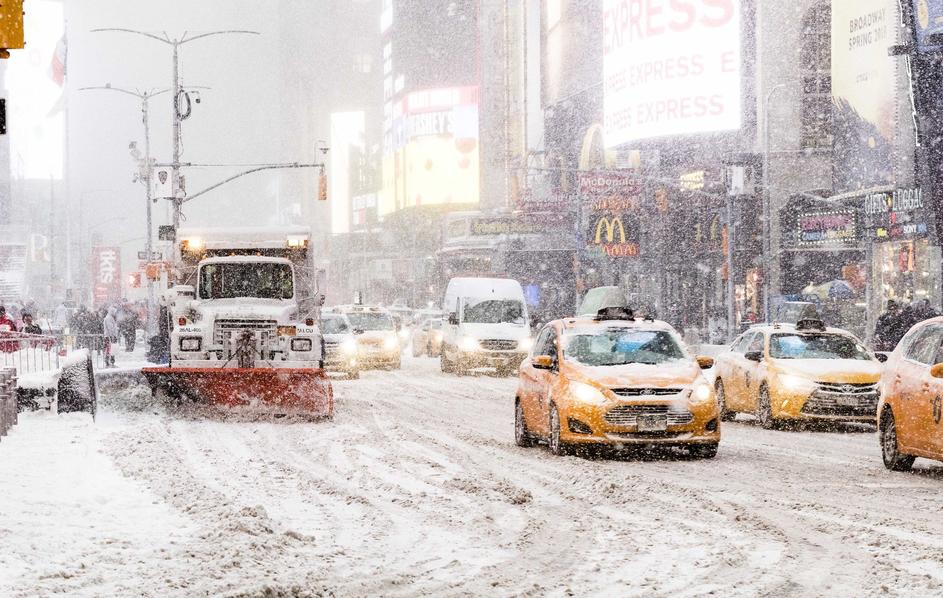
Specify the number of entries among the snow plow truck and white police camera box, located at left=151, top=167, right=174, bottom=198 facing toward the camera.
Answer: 2

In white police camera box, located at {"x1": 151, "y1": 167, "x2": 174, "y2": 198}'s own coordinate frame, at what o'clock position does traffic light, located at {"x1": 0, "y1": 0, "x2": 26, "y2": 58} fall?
The traffic light is roughly at 12 o'clock from the white police camera box.

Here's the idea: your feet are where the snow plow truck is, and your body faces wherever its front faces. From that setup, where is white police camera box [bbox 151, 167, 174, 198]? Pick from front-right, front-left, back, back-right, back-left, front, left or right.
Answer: back

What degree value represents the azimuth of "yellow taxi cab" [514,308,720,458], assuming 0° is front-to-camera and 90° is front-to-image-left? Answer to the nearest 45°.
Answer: approximately 315°

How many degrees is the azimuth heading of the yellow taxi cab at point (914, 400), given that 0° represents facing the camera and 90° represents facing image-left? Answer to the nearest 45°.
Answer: approximately 315°
